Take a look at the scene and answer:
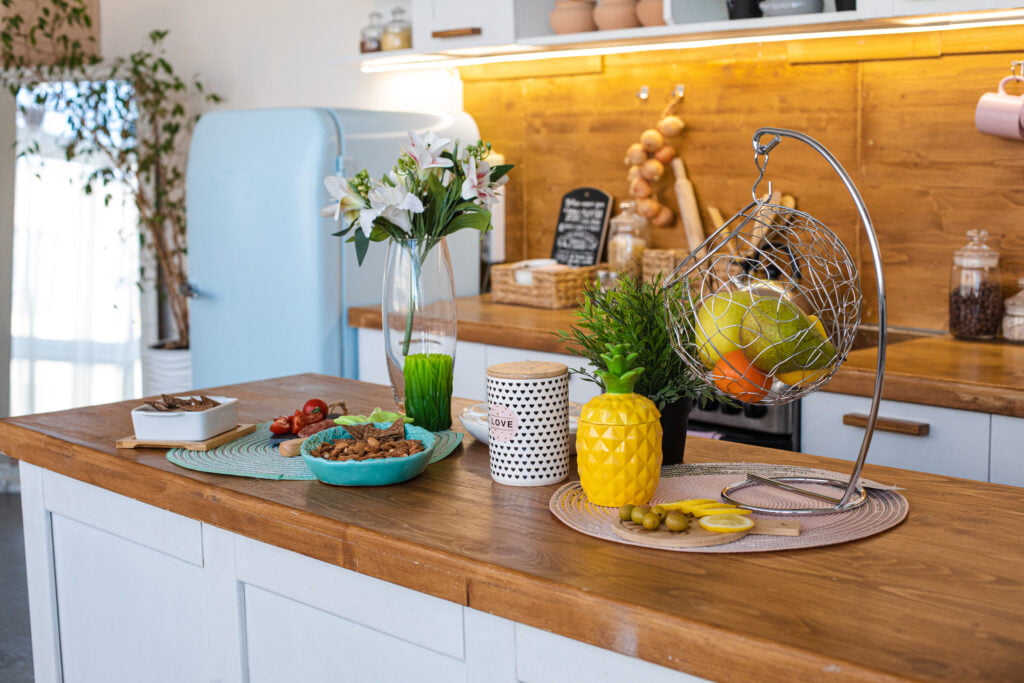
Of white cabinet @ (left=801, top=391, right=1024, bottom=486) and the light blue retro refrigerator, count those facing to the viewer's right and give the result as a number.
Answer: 0

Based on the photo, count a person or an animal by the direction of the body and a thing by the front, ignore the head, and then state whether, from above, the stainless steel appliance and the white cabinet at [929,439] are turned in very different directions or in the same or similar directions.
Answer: same or similar directions

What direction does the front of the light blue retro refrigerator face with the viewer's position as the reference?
facing the viewer and to the left of the viewer

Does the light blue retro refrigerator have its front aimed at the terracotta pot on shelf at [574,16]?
no

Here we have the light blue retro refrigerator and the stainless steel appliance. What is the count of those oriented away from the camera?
0

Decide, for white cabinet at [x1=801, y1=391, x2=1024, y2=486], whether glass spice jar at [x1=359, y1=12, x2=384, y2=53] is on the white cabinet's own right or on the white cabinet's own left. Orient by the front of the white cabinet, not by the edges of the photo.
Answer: on the white cabinet's own right

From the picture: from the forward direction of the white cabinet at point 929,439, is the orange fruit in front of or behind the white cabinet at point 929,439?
in front

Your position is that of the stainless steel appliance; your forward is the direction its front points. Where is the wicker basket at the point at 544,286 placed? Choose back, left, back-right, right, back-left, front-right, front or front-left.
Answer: right

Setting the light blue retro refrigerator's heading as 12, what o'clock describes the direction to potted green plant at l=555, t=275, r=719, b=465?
The potted green plant is roughly at 10 o'clock from the light blue retro refrigerator.

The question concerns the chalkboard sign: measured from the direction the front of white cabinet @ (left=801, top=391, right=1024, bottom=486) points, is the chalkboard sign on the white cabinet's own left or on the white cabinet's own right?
on the white cabinet's own right

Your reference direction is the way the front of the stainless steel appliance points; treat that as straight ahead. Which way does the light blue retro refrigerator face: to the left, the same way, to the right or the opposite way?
the same way

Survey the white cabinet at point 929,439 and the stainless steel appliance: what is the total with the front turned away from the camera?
0

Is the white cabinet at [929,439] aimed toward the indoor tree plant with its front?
no
